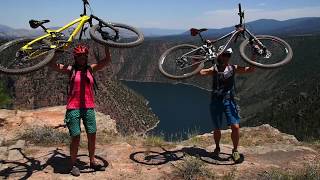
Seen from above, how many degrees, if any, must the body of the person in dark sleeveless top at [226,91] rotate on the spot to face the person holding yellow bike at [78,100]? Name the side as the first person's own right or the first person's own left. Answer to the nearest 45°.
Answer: approximately 45° to the first person's own right

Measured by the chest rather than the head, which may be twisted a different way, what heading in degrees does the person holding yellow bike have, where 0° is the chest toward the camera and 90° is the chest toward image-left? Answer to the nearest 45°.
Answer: approximately 0°

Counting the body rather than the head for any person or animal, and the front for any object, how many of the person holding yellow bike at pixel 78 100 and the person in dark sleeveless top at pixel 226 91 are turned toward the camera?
2

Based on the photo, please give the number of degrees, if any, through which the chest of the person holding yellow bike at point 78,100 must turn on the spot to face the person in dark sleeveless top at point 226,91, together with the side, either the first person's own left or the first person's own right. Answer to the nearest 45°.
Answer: approximately 90° to the first person's own left
